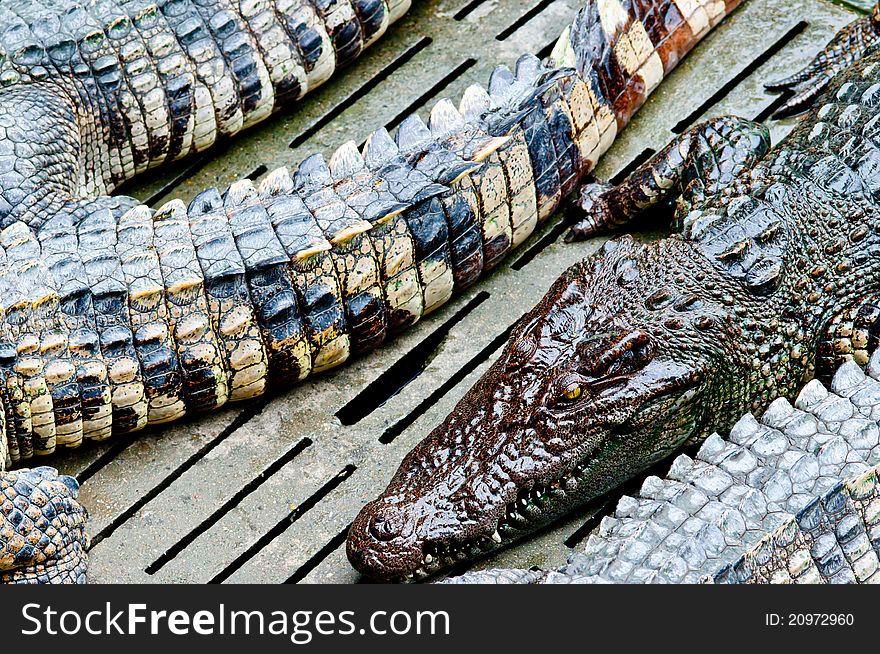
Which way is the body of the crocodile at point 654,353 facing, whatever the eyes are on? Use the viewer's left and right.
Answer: facing the viewer and to the left of the viewer
